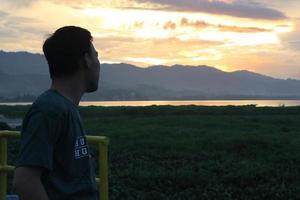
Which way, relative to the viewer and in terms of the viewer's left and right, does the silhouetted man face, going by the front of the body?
facing to the right of the viewer
